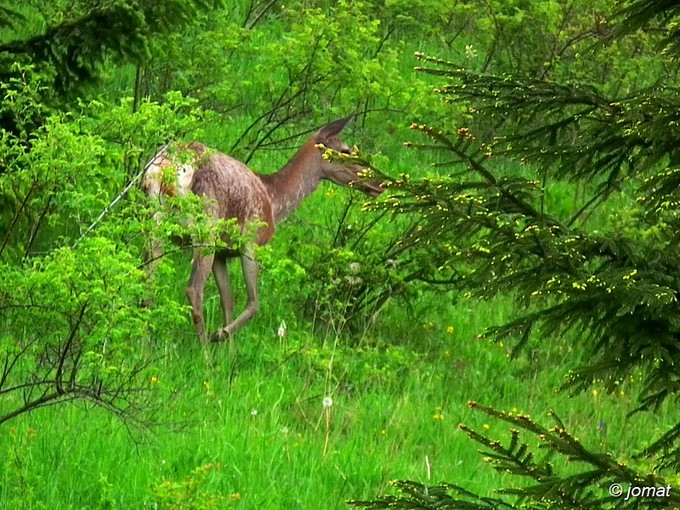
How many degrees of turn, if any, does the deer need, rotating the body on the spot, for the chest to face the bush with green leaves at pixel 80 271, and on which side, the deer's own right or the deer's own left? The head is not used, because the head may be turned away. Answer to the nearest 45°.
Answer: approximately 180°

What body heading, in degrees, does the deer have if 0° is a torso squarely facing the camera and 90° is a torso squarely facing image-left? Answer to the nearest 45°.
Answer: approximately 270°
